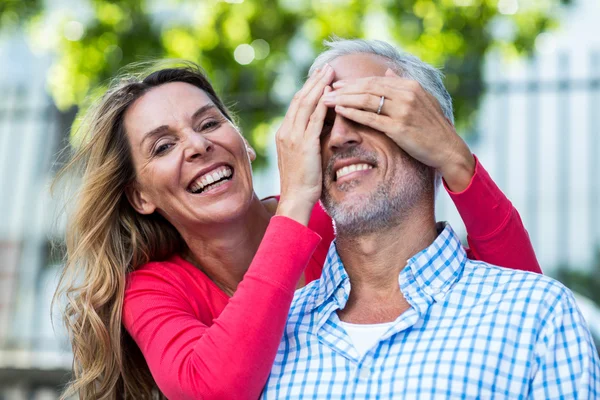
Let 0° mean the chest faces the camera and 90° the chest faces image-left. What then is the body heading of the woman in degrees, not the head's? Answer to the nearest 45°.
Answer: approximately 315°

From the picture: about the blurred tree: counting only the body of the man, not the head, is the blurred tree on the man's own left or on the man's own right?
on the man's own right

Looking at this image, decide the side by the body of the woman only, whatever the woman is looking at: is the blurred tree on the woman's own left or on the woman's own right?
on the woman's own left
